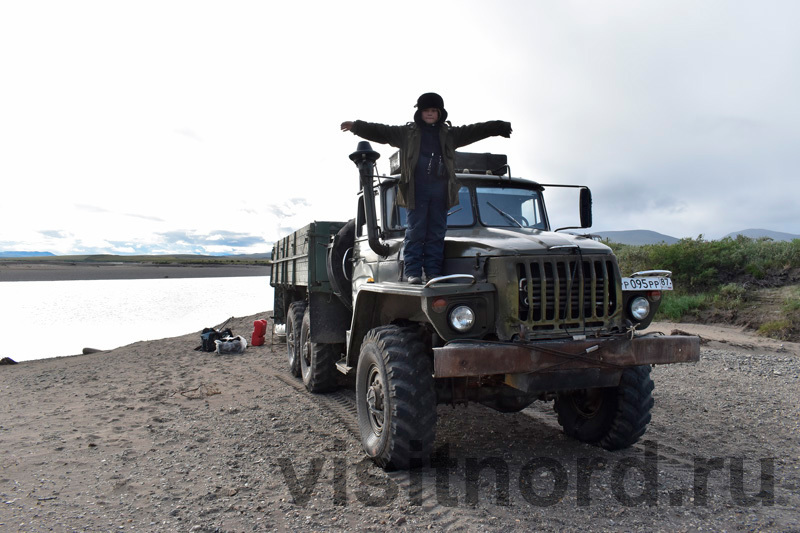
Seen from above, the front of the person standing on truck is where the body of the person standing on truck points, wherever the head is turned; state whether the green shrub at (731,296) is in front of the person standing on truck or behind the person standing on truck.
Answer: behind

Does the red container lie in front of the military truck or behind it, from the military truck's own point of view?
behind

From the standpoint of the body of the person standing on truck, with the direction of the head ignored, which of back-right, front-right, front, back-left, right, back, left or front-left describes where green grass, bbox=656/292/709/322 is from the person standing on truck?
back-left

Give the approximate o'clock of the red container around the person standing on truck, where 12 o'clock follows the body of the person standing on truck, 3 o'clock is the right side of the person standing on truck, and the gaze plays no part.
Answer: The red container is roughly at 5 o'clock from the person standing on truck.

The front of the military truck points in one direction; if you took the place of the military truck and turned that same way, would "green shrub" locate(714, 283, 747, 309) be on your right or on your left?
on your left

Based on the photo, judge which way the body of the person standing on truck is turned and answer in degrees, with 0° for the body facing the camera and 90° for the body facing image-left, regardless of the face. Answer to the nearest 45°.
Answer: approximately 0°
